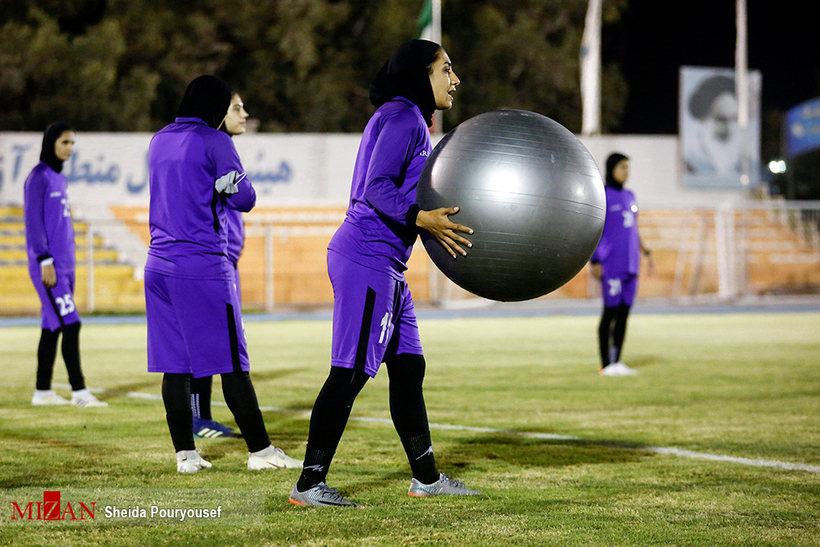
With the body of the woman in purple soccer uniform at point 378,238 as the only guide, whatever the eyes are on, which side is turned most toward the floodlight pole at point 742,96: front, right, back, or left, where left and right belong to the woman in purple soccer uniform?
left

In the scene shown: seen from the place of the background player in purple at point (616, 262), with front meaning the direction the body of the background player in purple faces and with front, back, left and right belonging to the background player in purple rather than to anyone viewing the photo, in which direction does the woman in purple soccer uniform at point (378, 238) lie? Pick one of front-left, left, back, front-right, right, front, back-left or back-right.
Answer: front-right

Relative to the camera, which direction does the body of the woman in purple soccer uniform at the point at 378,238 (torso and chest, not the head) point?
to the viewer's right

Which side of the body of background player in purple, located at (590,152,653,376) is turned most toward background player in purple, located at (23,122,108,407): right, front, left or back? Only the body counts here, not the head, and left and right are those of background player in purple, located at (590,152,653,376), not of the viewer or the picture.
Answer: right

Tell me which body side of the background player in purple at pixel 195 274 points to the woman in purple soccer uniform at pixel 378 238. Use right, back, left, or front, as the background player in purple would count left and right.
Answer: right

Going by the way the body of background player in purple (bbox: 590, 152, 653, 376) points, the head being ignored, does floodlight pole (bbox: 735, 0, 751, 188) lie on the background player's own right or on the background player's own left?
on the background player's own left

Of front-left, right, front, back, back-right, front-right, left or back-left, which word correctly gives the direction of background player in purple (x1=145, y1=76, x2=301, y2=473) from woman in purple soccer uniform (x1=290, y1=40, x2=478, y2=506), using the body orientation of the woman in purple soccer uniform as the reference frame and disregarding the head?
back-left

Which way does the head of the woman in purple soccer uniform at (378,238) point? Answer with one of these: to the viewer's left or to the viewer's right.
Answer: to the viewer's right
